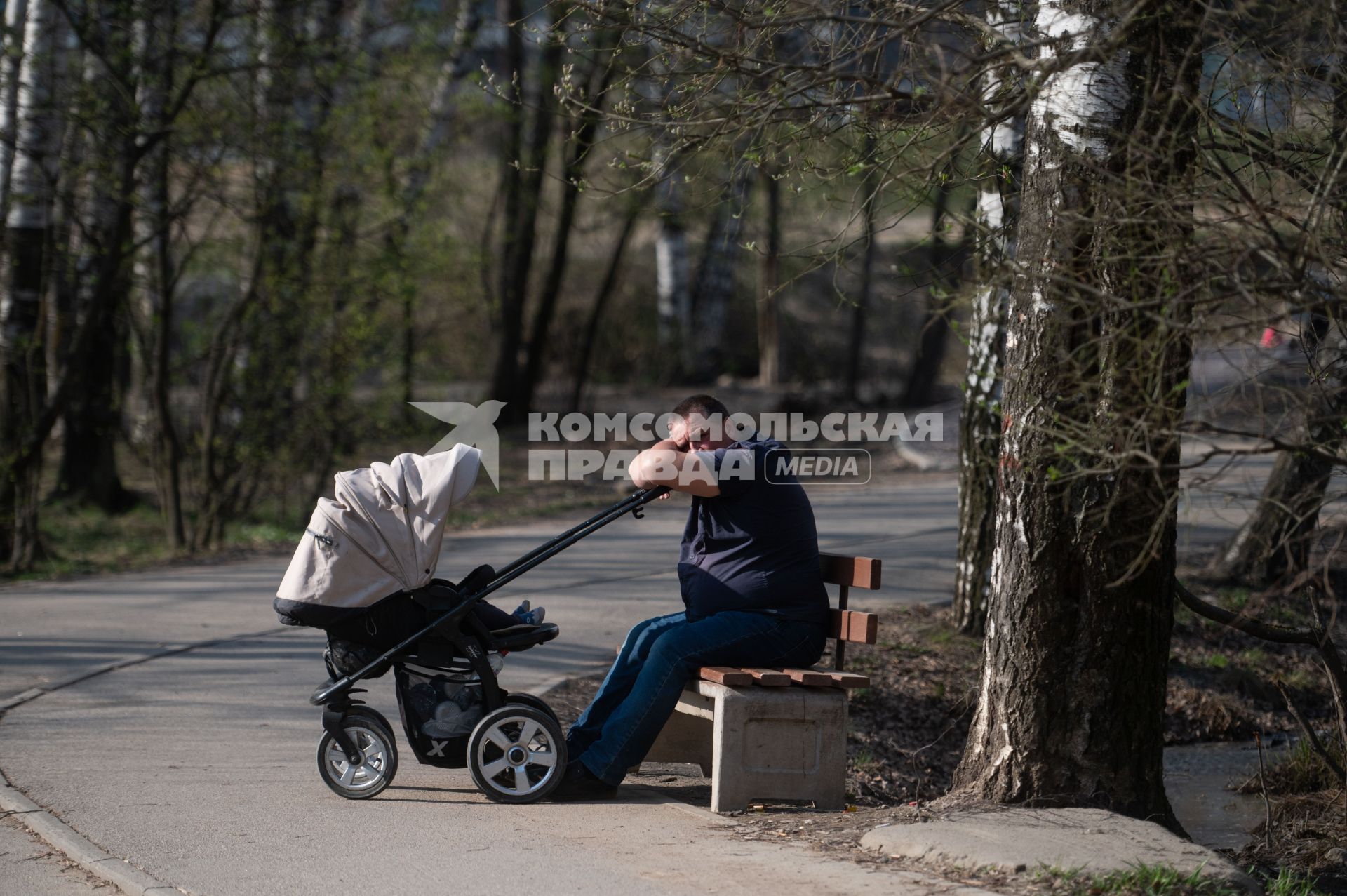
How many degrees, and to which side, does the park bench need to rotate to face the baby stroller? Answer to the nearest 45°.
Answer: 0° — it already faces it

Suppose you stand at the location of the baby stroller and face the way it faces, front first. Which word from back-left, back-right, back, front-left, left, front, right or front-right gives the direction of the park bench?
back

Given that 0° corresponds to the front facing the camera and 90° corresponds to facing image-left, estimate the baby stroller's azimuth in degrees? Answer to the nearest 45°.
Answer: approximately 90°

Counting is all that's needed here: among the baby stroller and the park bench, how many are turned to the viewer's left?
2

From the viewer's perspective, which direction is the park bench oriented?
to the viewer's left

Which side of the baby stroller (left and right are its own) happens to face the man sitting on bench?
back
